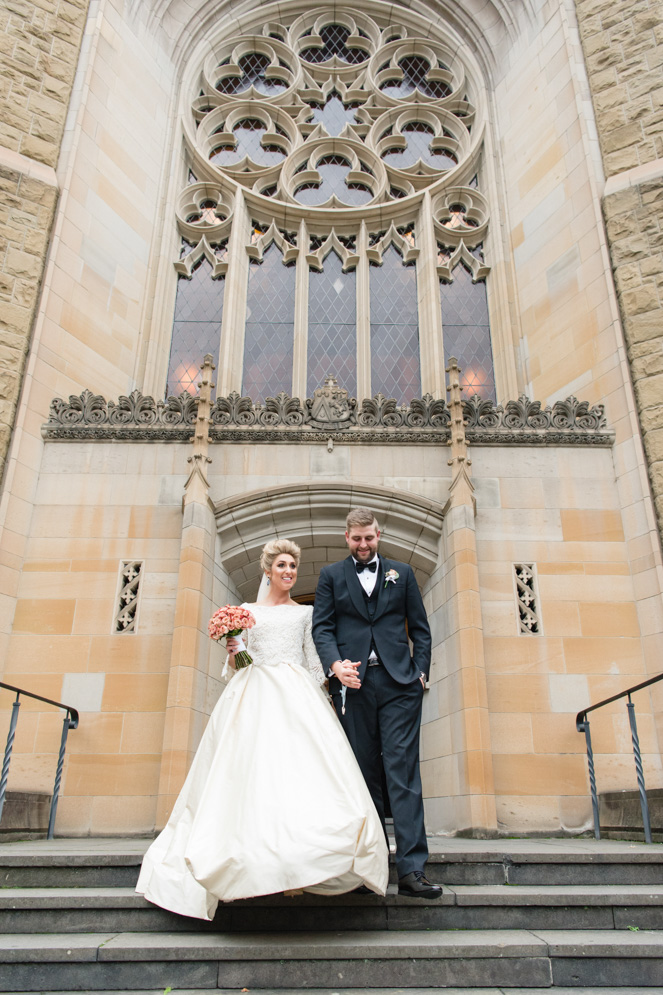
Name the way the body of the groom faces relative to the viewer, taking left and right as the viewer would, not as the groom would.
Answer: facing the viewer

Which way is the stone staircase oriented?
toward the camera

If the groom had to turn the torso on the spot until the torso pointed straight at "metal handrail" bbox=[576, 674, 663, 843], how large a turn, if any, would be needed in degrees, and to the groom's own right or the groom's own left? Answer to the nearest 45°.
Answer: approximately 135° to the groom's own left
